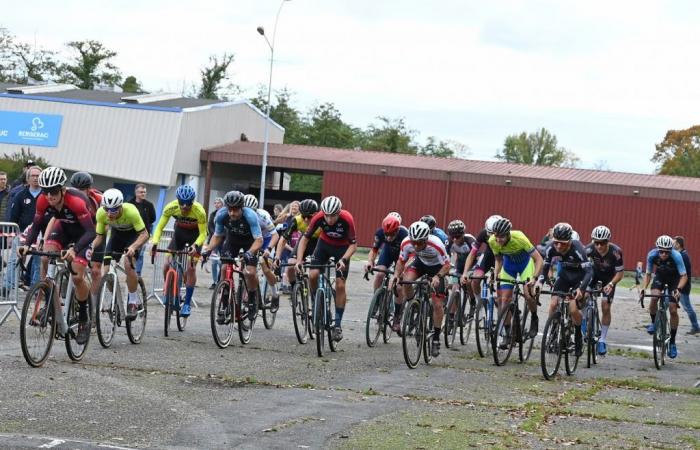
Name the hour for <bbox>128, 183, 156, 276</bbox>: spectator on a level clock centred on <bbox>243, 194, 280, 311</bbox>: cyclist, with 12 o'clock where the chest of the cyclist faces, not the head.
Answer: The spectator is roughly at 3 o'clock from the cyclist.

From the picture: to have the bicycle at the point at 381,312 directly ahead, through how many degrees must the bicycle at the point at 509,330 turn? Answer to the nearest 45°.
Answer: approximately 45° to its right

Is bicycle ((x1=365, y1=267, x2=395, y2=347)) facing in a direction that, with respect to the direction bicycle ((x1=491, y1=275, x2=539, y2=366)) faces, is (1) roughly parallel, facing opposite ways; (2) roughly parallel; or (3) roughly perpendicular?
roughly parallel

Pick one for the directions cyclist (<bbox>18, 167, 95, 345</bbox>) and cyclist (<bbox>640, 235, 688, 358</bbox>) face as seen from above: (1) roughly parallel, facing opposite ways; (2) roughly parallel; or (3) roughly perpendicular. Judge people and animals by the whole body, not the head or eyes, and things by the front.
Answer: roughly parallel

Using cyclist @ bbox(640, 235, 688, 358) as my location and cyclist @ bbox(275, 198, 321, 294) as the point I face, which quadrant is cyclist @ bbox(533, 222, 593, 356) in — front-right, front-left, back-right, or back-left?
front-left

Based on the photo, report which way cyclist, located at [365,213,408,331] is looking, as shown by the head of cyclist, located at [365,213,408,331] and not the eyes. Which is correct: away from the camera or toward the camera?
toward the camera

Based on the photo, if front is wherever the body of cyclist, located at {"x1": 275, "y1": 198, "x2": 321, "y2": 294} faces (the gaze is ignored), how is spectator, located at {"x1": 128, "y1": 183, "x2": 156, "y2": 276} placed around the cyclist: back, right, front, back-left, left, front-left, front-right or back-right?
right

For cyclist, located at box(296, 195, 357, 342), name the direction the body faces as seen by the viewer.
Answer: toward the camera

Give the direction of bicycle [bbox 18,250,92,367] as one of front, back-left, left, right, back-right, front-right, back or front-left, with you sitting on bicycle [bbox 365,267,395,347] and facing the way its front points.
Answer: front

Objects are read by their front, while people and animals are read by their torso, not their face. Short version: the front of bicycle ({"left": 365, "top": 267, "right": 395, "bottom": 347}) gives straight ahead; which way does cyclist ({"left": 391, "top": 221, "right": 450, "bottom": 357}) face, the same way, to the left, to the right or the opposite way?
the same way

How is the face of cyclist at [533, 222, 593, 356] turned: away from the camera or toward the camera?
toward the camera

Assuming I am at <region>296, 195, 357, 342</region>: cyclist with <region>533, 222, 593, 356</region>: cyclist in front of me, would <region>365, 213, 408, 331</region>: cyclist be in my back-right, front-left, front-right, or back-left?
front-left

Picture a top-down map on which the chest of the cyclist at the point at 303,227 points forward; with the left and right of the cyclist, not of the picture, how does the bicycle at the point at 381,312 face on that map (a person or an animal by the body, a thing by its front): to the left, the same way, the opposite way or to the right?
the same way

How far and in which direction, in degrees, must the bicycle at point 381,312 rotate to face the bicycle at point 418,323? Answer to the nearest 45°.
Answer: approximately 45° to its left

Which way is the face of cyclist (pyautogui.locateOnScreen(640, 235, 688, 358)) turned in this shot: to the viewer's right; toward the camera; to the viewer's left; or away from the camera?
toward the camera

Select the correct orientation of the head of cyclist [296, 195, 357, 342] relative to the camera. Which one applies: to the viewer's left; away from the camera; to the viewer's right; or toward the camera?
toward the camera
